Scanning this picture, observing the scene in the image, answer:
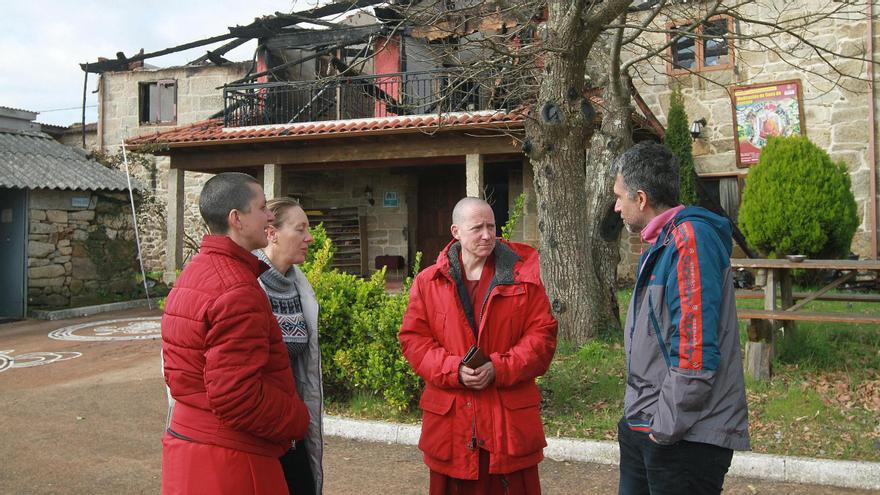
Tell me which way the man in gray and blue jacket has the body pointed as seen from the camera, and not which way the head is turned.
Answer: to the viewer's left

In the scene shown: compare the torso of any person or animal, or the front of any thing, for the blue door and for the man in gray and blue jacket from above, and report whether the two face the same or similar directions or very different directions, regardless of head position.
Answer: very different directions

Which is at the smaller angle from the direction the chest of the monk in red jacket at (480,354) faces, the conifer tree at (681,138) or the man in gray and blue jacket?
the man in gray and blue jacket

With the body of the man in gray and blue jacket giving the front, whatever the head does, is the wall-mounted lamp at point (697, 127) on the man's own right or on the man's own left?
on the man's own right

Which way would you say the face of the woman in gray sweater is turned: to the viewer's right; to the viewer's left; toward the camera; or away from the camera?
to the viewer's right
